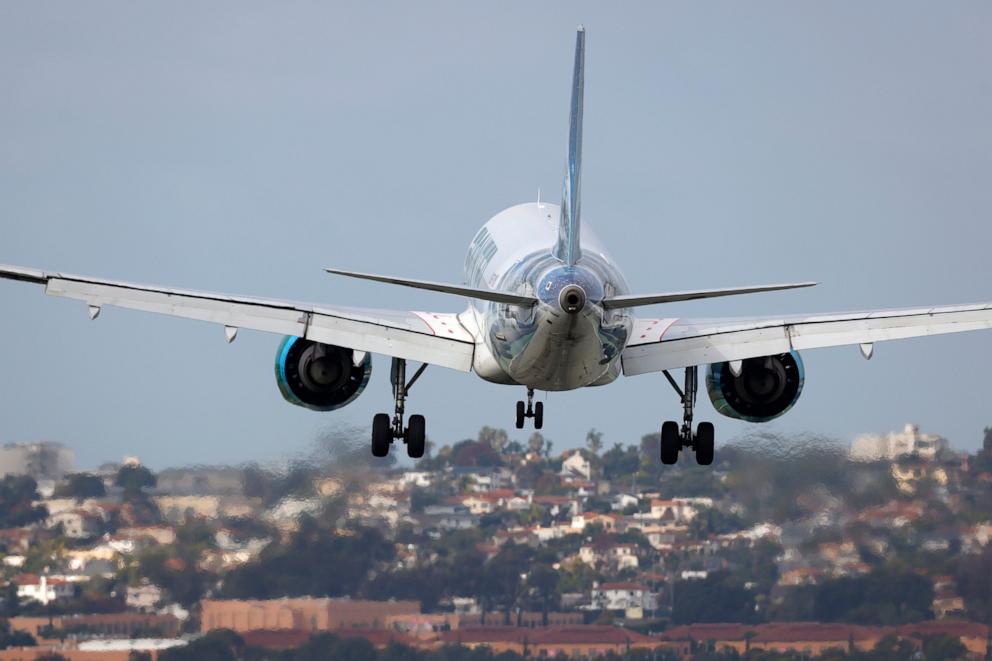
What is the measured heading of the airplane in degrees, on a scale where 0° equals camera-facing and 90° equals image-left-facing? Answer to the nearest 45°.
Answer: approximately 180°
